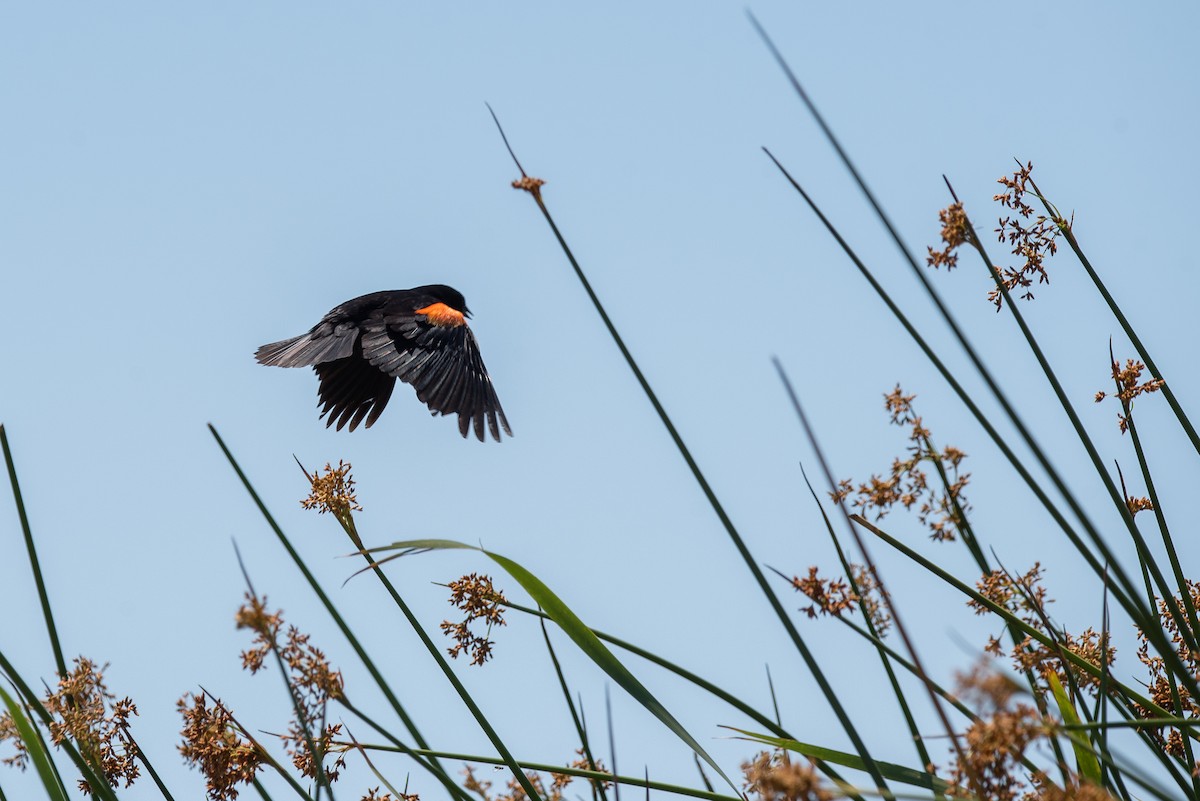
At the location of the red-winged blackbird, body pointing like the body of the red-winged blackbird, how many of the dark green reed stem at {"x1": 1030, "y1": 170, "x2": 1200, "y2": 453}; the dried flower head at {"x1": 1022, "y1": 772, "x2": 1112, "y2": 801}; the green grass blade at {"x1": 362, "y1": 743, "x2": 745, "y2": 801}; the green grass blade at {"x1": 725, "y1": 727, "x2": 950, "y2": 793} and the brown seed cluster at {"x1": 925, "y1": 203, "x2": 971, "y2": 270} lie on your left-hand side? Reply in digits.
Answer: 0

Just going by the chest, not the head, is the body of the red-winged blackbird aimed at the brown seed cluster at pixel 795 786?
no

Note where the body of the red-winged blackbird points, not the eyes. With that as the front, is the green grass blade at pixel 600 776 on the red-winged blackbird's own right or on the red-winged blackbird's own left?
on the red-winged blackbird's own right

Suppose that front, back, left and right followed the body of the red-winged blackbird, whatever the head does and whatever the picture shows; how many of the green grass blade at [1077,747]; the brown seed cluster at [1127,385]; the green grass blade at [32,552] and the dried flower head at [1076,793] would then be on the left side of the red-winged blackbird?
0

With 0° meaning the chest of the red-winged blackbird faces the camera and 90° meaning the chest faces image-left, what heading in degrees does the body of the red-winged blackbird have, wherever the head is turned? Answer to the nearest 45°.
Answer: approximately 225°

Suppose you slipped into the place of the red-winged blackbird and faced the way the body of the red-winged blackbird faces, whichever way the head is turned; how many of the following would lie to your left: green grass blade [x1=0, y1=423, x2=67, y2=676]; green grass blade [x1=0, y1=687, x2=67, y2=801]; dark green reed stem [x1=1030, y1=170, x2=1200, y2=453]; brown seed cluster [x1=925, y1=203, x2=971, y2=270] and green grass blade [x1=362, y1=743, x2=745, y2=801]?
0

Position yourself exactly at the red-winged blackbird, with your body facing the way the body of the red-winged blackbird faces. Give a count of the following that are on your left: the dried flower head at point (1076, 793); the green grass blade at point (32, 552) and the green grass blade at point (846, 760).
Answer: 0

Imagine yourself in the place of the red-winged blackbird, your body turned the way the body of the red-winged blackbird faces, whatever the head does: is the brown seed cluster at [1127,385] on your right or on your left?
on your right

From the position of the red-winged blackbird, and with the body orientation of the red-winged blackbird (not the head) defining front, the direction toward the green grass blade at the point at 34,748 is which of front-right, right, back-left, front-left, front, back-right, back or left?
back-right

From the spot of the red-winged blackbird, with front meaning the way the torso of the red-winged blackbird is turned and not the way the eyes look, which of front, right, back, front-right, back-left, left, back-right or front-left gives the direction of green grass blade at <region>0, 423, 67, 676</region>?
back-right

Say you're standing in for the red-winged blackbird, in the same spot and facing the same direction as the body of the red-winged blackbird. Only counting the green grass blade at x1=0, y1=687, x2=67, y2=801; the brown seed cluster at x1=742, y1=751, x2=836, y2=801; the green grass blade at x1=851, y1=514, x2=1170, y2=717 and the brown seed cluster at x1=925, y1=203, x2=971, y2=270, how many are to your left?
0

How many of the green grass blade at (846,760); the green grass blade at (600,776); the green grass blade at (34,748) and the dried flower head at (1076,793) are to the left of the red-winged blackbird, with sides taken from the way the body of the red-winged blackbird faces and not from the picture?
0

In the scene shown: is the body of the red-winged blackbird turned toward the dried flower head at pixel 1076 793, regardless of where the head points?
no
